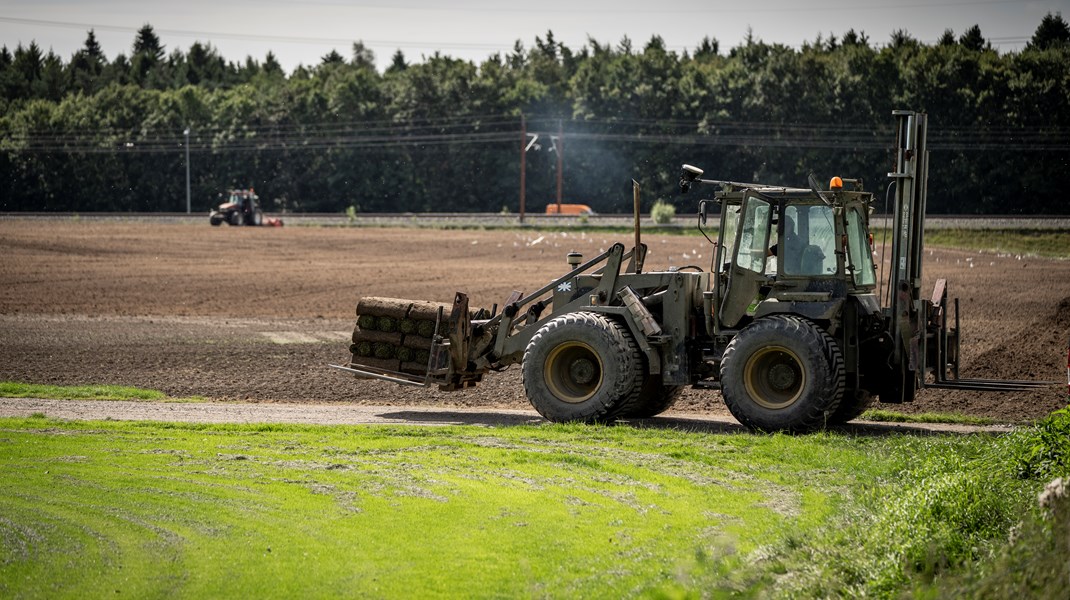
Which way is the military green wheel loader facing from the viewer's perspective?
to the viewer's left
